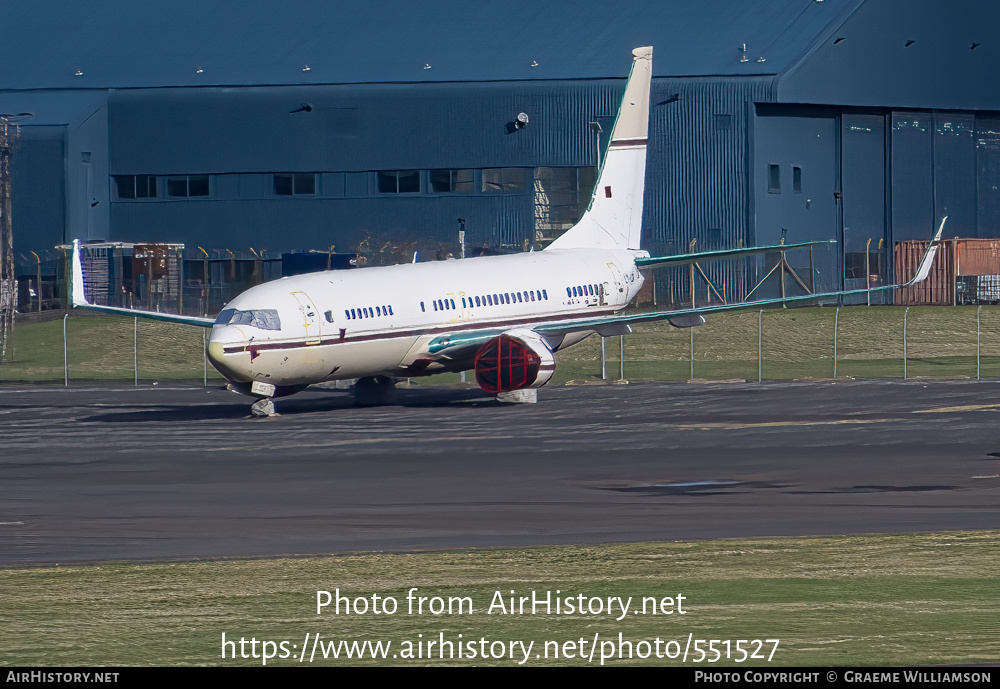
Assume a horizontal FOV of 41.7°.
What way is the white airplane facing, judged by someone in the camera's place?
facing the viewer and to the left of the viewer
